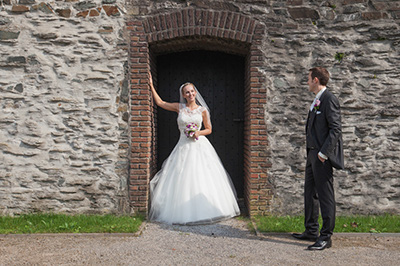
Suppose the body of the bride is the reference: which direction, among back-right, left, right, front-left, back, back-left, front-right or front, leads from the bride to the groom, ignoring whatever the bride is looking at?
front-left

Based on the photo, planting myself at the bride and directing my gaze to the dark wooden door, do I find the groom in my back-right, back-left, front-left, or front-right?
back-right

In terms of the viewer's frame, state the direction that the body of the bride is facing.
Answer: toward the camera

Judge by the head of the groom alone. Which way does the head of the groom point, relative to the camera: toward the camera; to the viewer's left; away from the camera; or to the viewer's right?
to the viewer's left
